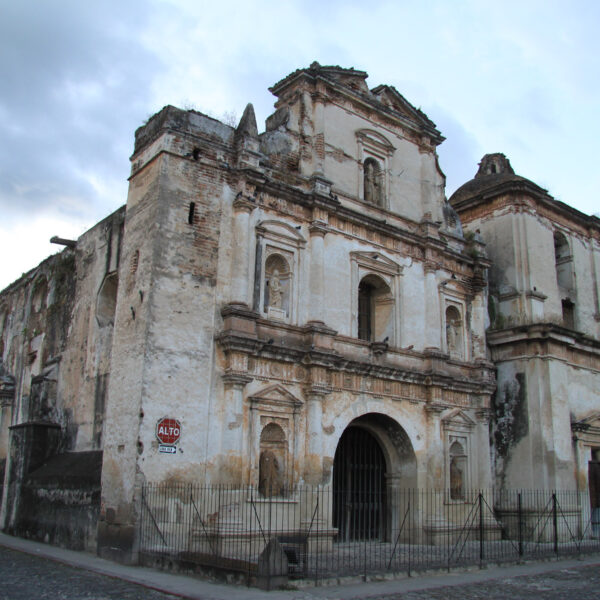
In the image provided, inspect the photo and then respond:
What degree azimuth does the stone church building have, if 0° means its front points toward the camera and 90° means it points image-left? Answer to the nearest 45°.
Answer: approximately 315°

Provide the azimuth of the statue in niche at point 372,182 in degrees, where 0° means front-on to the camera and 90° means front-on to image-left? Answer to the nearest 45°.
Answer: approximately 315°
